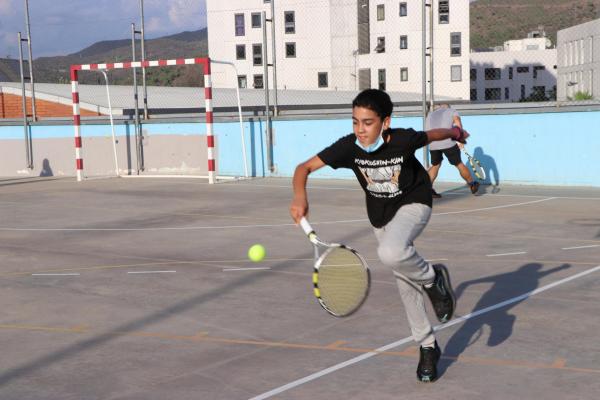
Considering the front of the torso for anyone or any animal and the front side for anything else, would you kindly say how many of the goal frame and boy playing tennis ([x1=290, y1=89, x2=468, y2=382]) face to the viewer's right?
0

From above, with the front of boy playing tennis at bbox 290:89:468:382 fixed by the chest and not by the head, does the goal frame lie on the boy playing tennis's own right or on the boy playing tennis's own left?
on the boy playing tennis's own right

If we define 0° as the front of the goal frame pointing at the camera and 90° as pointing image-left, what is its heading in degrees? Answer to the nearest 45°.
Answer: approximately 45°

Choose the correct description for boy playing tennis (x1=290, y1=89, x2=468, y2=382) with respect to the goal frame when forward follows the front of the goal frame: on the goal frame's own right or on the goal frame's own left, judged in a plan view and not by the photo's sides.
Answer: on the goal frame's own left
